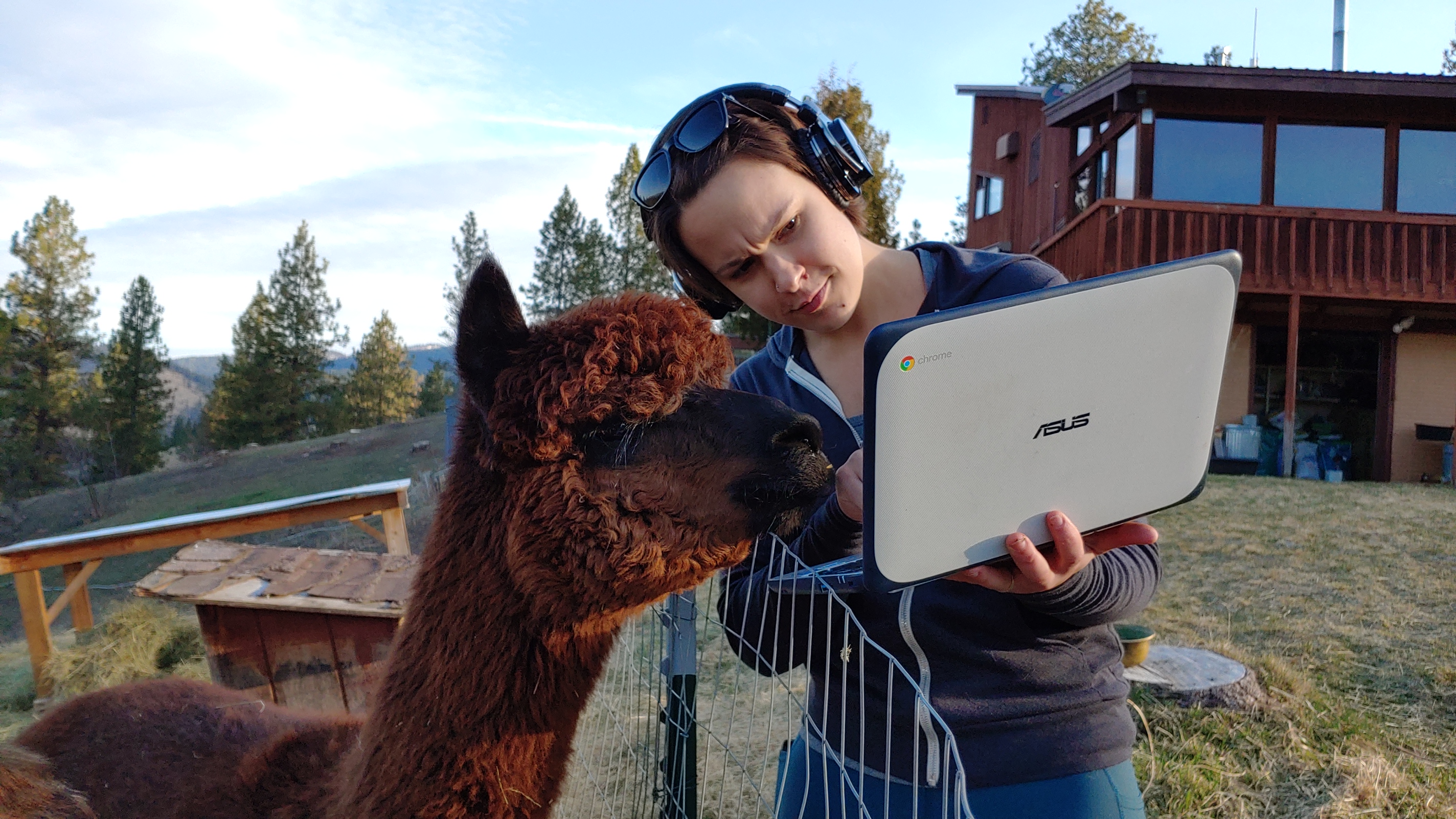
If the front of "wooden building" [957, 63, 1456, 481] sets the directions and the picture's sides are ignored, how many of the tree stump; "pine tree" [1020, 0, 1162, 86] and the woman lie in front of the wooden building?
2

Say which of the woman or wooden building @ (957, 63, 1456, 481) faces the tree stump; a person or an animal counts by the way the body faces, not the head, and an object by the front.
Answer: the wooden building

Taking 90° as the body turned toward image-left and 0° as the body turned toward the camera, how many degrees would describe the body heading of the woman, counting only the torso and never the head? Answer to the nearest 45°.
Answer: approximately 0°

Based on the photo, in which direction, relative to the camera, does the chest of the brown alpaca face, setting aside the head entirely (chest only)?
to the viewer's right

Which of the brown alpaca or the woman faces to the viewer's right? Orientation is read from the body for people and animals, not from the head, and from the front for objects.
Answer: the brown alpaca

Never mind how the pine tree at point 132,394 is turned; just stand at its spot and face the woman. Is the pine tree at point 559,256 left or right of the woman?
left

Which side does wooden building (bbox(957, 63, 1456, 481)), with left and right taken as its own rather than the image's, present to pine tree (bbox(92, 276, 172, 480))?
right

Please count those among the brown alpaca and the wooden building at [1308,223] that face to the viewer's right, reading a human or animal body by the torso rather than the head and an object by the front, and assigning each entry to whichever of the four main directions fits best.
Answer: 1
